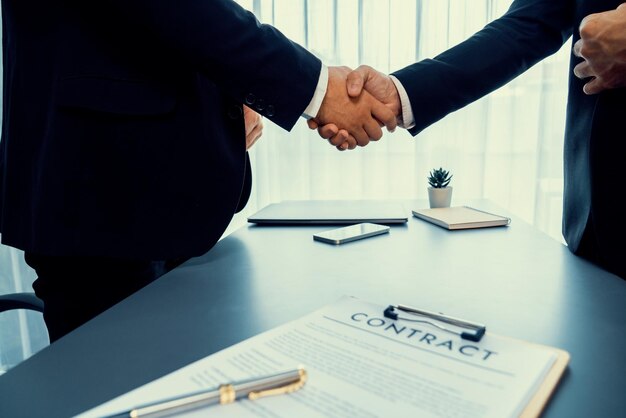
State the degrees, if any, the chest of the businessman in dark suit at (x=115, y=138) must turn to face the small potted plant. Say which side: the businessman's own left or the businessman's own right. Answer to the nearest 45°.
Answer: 0° — they already face it

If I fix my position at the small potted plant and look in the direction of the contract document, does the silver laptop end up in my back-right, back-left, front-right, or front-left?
front-right

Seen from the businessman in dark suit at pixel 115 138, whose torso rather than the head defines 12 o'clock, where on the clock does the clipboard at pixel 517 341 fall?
The clipboard is roughly at 2 o'clock from the businessman in dark suit.

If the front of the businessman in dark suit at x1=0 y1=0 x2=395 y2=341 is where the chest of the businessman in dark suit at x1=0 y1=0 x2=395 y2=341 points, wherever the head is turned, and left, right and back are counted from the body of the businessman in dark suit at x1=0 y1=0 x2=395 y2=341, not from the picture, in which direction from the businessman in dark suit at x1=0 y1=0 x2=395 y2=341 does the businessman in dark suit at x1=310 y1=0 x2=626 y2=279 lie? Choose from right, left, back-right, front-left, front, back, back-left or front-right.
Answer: front

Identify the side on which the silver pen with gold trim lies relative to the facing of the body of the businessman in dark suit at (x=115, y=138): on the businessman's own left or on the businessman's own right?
on the businessman's own right

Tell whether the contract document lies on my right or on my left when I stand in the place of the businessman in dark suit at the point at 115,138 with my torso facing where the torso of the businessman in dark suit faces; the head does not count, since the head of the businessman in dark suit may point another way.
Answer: on my right

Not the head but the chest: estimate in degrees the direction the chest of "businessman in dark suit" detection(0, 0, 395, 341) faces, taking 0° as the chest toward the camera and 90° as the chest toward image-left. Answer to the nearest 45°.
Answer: approximately 270°

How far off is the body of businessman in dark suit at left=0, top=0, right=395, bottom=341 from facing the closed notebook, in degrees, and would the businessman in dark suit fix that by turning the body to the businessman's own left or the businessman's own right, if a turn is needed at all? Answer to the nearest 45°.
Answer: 0° — they already face it
